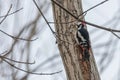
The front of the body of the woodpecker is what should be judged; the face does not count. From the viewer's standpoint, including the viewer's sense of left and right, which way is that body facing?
facing away from the viewer and to the left of the viewer
